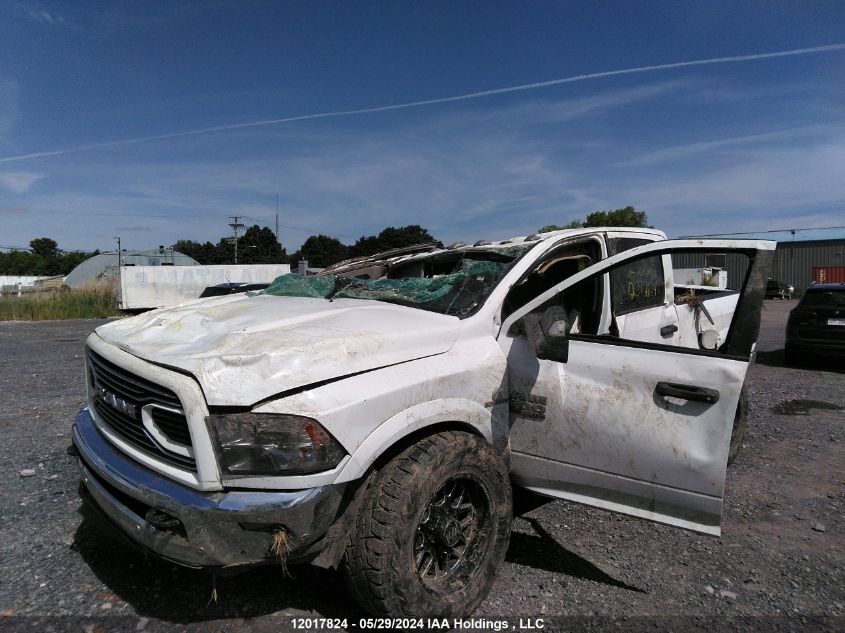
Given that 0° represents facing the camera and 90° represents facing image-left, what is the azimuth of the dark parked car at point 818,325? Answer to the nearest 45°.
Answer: approximately 180°

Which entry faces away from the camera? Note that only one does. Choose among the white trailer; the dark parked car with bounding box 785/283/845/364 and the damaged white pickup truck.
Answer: the dark parked car

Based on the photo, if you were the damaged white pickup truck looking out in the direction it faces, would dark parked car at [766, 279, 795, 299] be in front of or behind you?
behind

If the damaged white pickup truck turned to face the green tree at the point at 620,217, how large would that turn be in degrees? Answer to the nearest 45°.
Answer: approximately 135° to its right

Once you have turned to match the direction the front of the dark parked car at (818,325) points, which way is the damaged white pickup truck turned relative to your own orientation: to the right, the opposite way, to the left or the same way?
the opposite way

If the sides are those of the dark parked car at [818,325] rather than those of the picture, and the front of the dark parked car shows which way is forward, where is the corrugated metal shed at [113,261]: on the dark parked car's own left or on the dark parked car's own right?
on the dark parked car's own left

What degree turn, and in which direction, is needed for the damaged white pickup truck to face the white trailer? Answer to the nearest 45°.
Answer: approximately 90° to its right

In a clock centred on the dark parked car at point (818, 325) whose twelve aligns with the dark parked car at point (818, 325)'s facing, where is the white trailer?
The white trailer is roughly at 9 o'clock from the dark parked car.
